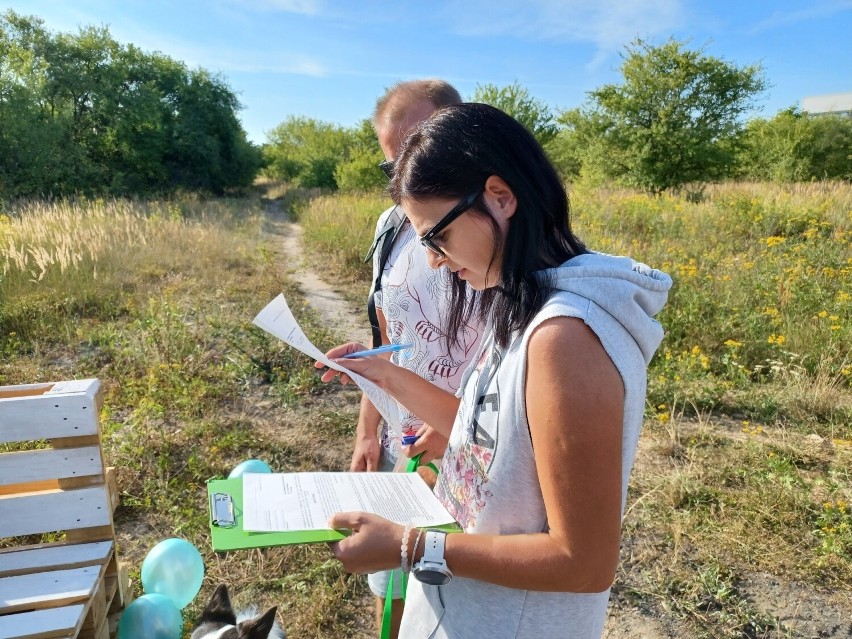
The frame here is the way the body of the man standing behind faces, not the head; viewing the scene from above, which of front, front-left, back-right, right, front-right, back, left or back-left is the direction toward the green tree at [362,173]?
back-right

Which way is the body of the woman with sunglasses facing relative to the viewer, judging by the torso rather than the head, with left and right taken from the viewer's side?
facing to the left of the viewer

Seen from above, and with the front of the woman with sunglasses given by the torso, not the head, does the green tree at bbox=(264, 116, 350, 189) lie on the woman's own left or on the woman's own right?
on the woman's own right

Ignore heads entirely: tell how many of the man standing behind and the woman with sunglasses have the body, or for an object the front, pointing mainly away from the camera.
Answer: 0

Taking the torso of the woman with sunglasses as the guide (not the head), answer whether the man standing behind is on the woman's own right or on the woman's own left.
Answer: on the woman's own right

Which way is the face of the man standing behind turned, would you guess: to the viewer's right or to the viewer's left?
to the viewer's left

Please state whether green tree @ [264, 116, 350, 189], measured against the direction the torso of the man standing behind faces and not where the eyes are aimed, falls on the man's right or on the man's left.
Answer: on the man's right

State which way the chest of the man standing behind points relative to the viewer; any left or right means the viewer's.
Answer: facing the viewer and to the left of the viewer

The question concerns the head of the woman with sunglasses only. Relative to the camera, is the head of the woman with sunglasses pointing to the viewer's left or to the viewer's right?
to the viewer's left

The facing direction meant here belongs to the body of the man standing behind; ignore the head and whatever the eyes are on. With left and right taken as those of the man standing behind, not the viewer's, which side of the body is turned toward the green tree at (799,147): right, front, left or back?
back
